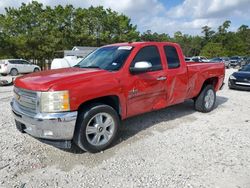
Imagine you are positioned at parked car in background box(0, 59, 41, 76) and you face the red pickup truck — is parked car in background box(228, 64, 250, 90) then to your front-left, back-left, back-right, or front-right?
front-left

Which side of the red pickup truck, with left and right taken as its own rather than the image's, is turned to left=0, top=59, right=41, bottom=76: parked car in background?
right

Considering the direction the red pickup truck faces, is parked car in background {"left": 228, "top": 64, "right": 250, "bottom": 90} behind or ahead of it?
behind

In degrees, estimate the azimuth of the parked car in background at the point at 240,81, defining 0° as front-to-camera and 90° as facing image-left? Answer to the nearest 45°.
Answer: approximately 45°
